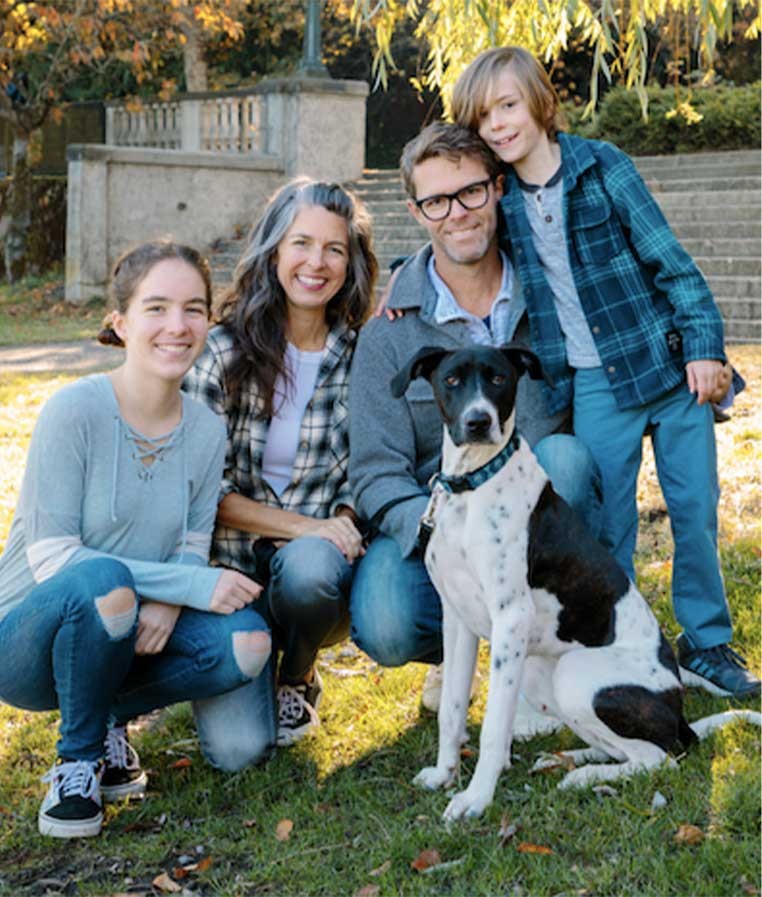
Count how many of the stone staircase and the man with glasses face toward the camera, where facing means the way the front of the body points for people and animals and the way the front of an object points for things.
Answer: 2

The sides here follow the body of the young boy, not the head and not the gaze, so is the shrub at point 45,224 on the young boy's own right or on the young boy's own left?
on the young boy's own right

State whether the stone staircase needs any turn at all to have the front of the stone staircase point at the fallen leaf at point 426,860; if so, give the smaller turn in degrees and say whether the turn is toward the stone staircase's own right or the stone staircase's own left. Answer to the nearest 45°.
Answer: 0° — it already faces it

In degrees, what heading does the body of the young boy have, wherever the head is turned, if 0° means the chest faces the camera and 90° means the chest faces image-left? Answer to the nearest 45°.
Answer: approximately 45°

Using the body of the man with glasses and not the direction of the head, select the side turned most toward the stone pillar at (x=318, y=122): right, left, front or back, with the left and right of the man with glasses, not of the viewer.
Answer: back

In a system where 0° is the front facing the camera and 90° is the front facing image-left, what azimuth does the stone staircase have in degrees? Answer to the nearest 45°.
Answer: approximately 0°

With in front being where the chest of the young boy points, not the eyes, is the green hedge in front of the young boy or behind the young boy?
behind

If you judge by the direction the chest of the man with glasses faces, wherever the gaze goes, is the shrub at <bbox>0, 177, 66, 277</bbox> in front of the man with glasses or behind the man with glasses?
behind
